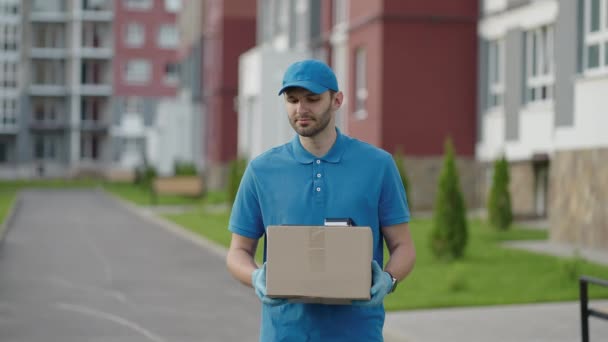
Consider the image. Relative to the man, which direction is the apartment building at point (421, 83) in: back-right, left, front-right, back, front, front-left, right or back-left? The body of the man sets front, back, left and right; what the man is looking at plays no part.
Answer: back

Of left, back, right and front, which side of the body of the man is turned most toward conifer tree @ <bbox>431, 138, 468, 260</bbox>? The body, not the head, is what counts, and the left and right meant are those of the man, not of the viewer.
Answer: back

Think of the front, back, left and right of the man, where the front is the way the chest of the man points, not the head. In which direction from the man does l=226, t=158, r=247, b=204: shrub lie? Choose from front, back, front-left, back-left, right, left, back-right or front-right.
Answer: back

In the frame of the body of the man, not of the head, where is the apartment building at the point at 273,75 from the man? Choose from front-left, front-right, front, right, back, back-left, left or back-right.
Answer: back

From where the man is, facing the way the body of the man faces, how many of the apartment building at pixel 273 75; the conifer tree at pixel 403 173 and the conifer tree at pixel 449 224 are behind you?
3

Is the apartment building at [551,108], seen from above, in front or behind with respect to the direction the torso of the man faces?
behind

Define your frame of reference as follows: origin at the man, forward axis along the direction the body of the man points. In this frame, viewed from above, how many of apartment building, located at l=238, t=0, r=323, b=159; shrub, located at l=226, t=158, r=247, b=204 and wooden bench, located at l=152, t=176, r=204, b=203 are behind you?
3

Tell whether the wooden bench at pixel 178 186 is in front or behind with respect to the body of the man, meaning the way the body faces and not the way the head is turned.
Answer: behind

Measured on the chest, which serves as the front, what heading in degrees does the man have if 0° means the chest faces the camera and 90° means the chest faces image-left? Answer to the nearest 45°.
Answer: approximately 0°

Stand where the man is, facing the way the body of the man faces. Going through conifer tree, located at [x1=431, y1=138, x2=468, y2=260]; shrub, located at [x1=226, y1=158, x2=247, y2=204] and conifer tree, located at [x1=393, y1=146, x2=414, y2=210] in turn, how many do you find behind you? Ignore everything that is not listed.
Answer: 3

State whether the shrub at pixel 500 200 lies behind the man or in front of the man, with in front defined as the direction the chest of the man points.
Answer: behind

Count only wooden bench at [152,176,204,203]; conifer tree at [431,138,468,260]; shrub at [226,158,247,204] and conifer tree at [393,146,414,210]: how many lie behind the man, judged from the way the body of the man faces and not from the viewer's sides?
4
